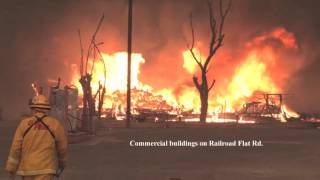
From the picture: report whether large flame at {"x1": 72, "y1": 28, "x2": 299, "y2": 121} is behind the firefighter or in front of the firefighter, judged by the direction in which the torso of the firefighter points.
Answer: in front

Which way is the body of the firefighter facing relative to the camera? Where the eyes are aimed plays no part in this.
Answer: away from the camera
